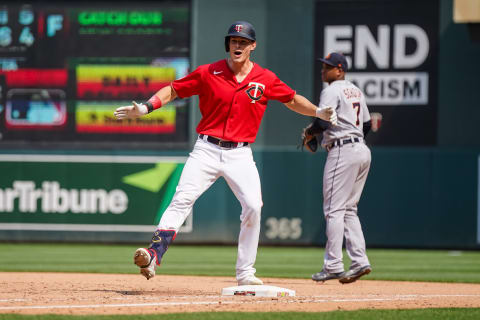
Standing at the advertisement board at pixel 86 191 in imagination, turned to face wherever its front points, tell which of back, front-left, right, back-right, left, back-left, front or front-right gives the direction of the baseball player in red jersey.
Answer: front

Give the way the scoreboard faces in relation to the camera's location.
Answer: facing the viewer

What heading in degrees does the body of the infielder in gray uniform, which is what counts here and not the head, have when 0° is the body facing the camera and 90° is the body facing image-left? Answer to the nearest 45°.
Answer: approximately 135°

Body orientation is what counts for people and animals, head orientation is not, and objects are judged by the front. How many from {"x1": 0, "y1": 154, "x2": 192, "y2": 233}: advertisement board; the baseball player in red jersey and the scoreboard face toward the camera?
3

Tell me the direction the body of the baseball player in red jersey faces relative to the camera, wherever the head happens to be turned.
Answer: toward the camera

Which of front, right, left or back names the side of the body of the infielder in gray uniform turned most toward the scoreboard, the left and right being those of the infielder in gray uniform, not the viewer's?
front

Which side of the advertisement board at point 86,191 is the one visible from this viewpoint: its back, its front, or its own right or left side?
front
